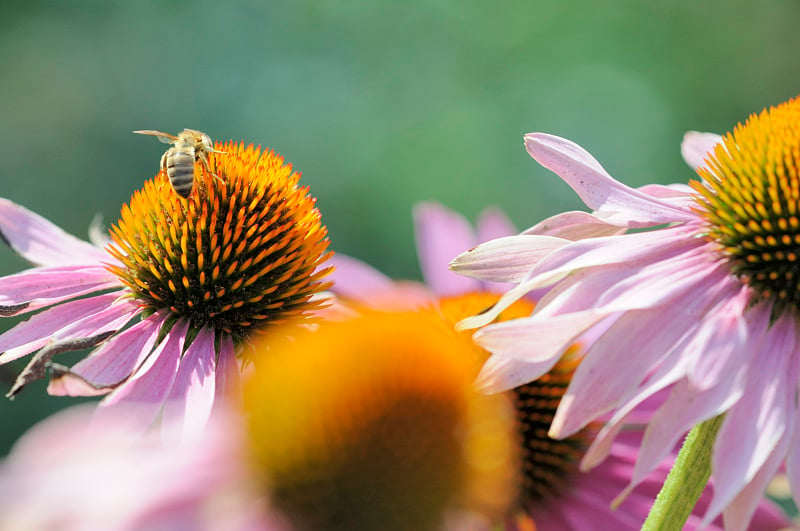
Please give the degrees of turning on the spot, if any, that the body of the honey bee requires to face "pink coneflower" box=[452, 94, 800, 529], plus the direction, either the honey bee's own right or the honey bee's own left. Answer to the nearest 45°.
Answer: approximately 90° to the honey bee's own right

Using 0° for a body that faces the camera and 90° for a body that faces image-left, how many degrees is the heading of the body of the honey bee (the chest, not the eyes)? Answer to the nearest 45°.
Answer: approximately 225°

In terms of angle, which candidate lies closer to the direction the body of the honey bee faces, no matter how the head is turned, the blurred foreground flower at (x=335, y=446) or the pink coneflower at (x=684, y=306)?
the pink coneflower

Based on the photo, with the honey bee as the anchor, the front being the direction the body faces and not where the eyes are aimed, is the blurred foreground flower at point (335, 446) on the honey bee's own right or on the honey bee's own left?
on the honey bee's own right
